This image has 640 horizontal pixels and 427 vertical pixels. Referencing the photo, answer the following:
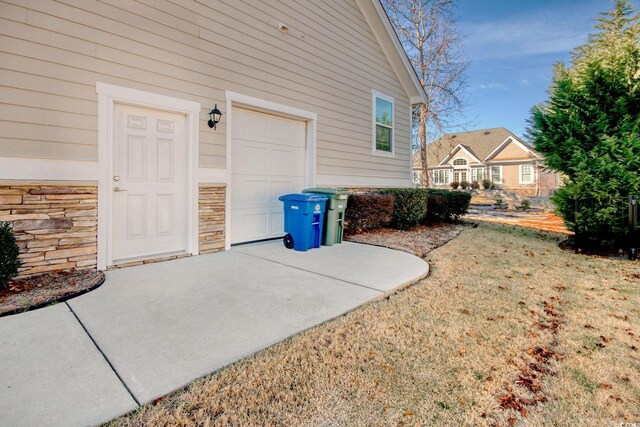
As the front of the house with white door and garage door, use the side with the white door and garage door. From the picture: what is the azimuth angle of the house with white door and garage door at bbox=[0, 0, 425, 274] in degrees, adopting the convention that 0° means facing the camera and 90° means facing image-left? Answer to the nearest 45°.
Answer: approximately 315°

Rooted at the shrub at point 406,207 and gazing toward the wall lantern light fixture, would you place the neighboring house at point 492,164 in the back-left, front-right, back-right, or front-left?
back-right

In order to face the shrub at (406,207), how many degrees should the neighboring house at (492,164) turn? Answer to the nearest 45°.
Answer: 0° — it already faces it

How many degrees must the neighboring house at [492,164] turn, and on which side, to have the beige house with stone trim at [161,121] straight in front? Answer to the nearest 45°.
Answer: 0° — it already faces it

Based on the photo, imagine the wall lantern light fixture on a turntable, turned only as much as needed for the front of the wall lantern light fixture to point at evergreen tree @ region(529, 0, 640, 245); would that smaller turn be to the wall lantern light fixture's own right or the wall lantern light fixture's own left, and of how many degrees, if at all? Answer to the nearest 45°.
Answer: approximately 45° to the wall lantern light fixture's own left

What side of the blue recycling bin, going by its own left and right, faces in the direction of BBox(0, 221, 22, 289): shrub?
right

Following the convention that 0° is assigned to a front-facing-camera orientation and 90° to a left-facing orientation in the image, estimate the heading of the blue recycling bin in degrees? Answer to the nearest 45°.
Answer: approximately 315°
